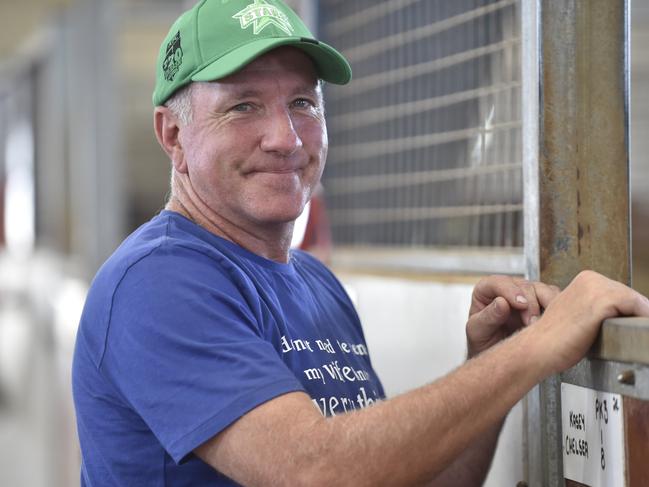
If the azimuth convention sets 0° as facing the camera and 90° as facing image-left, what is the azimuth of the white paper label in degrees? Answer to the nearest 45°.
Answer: approximately 45°

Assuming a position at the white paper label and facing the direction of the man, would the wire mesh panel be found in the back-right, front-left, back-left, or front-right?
front-right

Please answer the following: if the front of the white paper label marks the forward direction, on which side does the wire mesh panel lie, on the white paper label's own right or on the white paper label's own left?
on the white paper label's own right

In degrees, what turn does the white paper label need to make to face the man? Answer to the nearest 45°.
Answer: approximately 45° to its right
